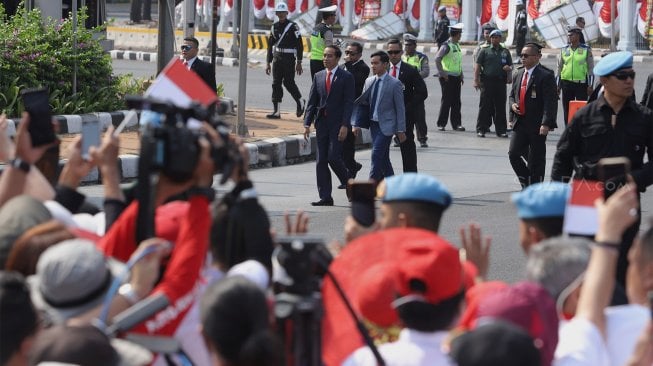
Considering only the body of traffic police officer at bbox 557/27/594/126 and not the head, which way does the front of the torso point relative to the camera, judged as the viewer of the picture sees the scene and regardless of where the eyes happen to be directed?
toward the camera

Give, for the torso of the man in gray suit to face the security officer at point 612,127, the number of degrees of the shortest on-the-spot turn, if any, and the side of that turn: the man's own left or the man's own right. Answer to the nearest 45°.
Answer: approximately 45° to the man's own left

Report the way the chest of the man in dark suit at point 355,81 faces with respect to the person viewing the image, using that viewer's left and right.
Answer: facing the viewer and to the left of the viewer

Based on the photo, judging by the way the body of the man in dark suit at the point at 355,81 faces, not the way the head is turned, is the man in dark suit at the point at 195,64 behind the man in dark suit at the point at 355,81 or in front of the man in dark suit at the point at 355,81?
in front

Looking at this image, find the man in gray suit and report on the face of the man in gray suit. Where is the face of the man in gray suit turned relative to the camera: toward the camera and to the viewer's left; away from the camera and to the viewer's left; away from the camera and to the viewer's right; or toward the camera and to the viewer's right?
toward the camera and to the viewer's left

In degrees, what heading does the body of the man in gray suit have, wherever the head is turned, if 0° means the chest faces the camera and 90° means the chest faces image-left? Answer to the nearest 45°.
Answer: approximately 45°

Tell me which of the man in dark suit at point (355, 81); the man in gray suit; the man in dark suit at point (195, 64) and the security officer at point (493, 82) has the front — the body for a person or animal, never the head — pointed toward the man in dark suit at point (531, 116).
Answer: the security officer

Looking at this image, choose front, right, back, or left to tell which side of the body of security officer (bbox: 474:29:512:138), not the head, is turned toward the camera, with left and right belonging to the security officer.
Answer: front

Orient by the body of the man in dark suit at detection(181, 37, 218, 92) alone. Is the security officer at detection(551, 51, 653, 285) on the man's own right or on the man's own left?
on the man's own left

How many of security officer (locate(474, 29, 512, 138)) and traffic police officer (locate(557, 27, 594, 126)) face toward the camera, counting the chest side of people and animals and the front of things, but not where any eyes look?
2
